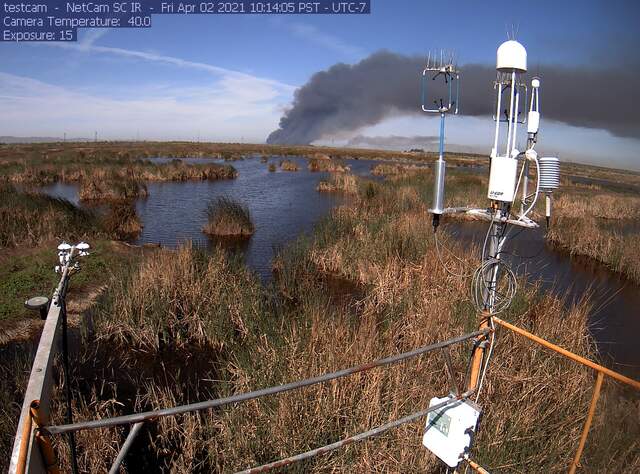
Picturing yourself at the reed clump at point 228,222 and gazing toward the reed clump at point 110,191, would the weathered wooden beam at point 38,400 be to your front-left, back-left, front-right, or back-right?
back-left

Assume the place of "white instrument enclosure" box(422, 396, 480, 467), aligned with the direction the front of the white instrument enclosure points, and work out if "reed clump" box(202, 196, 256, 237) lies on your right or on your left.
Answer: on your right

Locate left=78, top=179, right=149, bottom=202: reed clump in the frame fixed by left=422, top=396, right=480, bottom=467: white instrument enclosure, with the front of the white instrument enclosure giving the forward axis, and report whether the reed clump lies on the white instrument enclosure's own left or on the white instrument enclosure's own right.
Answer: on the white instrument enclosure's own right

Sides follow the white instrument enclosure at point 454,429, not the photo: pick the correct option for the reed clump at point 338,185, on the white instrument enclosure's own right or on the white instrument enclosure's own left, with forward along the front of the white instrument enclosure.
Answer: on the white instrument enclosure's own right

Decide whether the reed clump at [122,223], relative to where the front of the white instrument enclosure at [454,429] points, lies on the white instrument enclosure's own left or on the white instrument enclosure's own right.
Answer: on the white instrument enclosure's own right

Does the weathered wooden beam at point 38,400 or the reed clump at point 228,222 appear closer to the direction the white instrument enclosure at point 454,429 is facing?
the weathered wooden beam

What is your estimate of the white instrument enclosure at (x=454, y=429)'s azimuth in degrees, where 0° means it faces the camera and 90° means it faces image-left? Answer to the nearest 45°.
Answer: approximately 45°

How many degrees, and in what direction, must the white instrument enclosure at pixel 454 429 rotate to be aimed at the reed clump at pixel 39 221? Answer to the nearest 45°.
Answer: approximately 90° to its right
